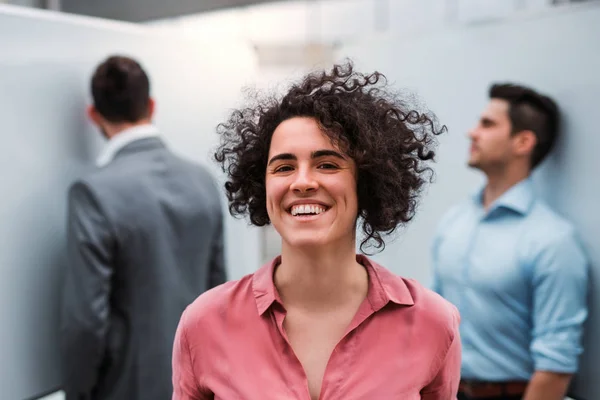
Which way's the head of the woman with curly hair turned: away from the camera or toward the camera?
toward the camera

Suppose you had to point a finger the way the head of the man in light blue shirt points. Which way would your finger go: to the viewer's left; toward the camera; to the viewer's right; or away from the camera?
to the viewer's left

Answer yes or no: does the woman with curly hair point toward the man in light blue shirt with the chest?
no

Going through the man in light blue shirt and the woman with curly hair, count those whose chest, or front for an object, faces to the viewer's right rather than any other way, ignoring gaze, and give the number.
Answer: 0

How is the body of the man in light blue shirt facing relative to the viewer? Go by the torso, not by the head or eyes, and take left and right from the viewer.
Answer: facing the viewer and to the left of the viewer

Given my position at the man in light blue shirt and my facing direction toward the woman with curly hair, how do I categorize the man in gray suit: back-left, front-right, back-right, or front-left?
front-right

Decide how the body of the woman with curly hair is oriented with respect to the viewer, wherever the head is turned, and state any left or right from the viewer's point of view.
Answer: facing the viewer

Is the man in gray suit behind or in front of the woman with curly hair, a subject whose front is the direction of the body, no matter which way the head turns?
behind

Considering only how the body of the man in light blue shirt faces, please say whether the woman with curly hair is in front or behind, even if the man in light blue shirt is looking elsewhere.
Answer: in front

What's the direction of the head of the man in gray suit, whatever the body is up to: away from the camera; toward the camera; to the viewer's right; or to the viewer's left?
away from the camera
